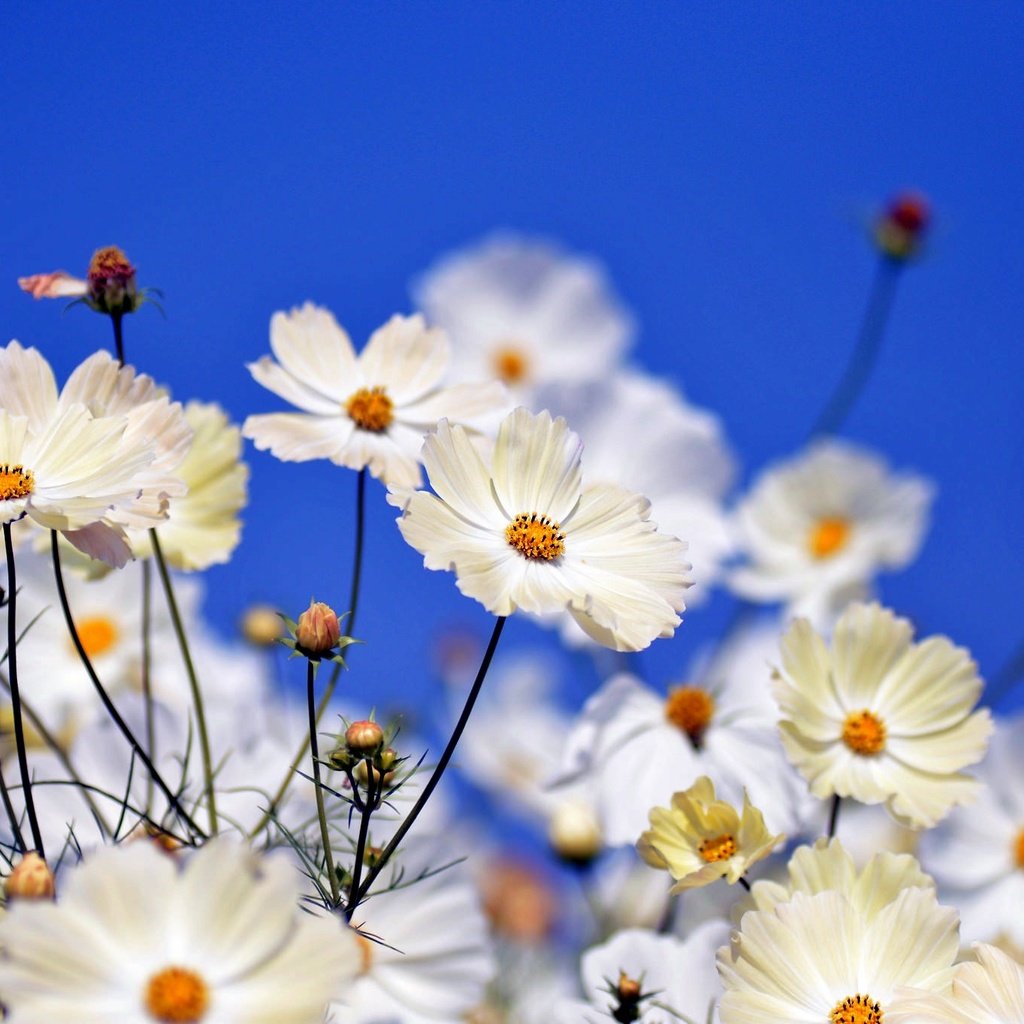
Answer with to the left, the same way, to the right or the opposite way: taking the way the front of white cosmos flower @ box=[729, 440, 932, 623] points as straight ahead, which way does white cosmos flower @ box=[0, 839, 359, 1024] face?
the same way

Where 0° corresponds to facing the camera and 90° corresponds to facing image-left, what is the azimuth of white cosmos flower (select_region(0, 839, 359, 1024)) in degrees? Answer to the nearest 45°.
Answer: approximately 0°

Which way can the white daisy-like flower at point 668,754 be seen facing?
toward the camera

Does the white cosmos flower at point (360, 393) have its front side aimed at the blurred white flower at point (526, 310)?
no

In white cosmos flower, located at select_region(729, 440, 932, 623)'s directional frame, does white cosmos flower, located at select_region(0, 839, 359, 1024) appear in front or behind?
in front

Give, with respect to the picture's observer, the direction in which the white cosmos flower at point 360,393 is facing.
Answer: facing the viewer

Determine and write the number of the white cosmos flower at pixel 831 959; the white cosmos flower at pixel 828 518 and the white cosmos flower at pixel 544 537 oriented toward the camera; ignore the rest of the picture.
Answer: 3

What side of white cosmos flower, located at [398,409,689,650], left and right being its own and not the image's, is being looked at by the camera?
front
